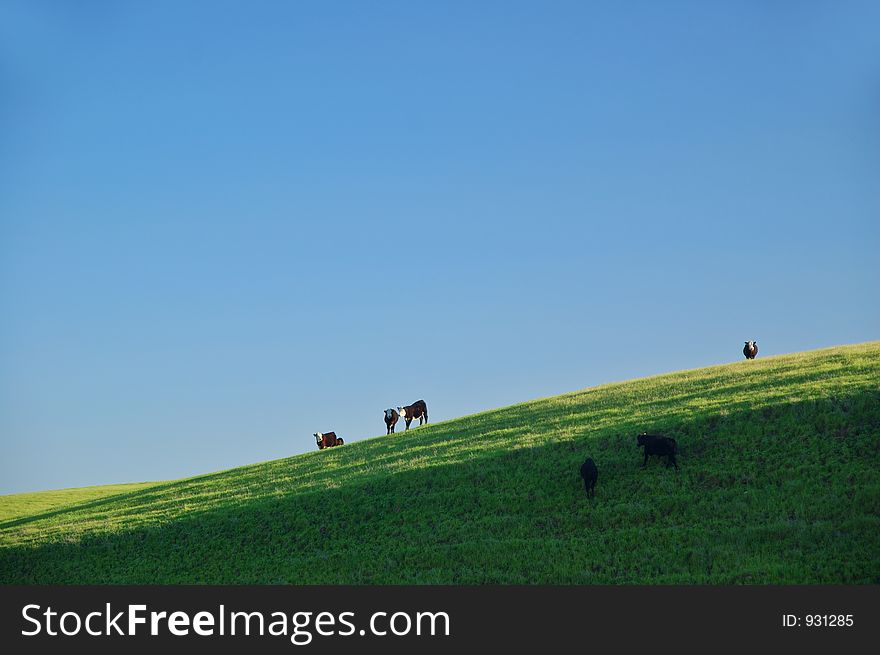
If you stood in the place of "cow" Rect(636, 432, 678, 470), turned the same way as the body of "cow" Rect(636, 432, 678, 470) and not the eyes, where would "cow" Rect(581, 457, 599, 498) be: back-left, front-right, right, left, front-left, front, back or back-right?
front-left

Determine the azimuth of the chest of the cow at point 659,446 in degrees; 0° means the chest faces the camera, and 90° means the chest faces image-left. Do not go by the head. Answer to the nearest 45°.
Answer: approximately 90°
